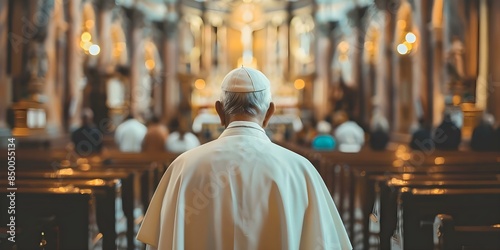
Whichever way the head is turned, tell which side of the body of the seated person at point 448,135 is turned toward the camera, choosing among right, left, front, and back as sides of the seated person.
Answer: back

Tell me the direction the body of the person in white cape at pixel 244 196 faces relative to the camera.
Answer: away from the camera

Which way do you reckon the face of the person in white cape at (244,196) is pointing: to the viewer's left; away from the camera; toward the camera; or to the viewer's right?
away from the camera

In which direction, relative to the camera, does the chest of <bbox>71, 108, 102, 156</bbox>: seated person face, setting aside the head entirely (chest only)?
away from the camera

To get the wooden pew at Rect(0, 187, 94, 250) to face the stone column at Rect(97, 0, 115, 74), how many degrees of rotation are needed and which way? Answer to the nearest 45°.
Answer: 0° — it already faces it

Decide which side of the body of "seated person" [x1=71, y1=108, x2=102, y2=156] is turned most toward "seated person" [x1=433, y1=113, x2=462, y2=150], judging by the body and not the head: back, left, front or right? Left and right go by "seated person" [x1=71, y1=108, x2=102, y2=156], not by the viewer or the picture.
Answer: right

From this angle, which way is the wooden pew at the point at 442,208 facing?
away from the camera

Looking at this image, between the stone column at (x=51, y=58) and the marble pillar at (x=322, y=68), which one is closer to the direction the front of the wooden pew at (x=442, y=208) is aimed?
the marble pillar

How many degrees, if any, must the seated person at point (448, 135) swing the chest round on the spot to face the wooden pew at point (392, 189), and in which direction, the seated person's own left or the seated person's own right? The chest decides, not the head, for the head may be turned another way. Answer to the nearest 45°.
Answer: approximately 180°

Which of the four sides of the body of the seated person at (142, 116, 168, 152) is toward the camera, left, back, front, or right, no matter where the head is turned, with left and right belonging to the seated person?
back

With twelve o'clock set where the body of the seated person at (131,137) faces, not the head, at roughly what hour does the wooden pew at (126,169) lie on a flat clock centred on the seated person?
The wooden pew is roughly at 6 o'clock from the seated person.

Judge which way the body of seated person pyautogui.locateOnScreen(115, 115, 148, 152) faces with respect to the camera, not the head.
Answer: away from the camera
